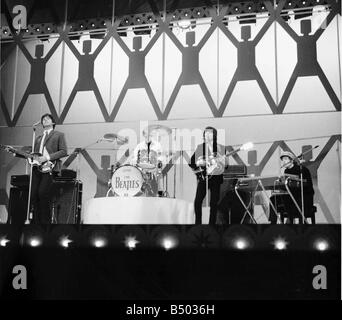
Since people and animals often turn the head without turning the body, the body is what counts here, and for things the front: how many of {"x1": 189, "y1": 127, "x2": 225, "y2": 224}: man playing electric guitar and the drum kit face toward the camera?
2

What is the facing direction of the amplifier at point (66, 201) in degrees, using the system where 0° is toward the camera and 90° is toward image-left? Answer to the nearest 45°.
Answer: approximately 45°

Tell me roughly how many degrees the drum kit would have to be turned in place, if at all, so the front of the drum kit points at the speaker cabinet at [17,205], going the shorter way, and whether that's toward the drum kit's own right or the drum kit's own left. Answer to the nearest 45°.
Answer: approximately 45° to the drum kit's own right

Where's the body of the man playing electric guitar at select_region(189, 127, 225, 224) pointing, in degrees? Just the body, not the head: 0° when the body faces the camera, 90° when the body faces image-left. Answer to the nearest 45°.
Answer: approximately 0°
